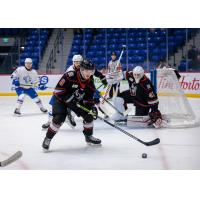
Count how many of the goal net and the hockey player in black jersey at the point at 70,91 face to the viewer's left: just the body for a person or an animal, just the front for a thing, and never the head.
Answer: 1

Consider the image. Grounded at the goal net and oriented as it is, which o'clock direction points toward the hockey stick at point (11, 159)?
The hockey stick is roughly at 10 o'clock from the goal net.

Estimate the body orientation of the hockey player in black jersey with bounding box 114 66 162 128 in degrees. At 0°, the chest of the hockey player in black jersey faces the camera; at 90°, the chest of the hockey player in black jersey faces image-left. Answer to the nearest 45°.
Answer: approximately 45°

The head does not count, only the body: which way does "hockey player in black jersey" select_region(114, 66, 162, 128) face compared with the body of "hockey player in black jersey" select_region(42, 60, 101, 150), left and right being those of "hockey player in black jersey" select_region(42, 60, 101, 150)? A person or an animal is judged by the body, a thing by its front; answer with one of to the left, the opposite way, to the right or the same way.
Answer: to the right

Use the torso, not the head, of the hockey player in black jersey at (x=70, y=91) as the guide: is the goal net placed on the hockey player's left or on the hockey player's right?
on the hockey player's left

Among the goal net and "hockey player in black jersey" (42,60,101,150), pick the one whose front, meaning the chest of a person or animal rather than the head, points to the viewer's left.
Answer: the goal net

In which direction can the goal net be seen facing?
to the viewer's left

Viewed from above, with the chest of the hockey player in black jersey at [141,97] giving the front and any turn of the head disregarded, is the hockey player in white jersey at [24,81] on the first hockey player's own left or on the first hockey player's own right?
on the first hockey player's own right
